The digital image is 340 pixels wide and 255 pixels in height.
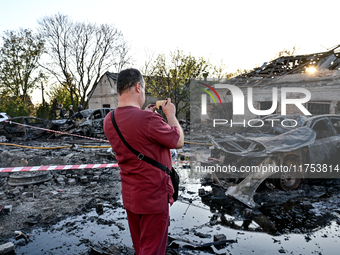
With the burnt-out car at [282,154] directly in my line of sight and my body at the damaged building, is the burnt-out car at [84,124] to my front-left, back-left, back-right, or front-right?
front-right

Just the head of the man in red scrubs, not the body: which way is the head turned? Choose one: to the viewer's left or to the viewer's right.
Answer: to the viewer's right

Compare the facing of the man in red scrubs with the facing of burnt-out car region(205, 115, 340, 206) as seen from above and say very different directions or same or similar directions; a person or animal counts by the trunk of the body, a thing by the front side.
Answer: very different directions

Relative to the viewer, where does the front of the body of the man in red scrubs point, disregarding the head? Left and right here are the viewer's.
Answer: facing away from the viewer and to the right of the viewer

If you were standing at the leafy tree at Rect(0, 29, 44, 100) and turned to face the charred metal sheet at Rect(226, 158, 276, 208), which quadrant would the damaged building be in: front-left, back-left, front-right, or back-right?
front-left

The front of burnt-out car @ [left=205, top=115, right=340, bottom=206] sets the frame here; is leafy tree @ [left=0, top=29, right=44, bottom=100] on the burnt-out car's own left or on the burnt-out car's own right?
on the burnt-out car's own right

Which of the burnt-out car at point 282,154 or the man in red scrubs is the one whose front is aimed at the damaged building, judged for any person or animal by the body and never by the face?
the man in red scrubs

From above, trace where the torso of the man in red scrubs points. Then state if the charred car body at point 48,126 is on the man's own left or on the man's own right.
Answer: on the man's own left

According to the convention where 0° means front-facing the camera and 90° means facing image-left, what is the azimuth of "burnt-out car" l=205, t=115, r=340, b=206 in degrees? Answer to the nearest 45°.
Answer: approximately 45°

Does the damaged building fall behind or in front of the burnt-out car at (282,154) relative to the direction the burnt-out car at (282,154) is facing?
behind

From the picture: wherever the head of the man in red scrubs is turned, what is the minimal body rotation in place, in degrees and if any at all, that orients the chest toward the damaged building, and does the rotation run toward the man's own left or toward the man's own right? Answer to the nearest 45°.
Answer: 0° — they already face it

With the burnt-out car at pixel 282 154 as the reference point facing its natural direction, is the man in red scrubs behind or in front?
in front
